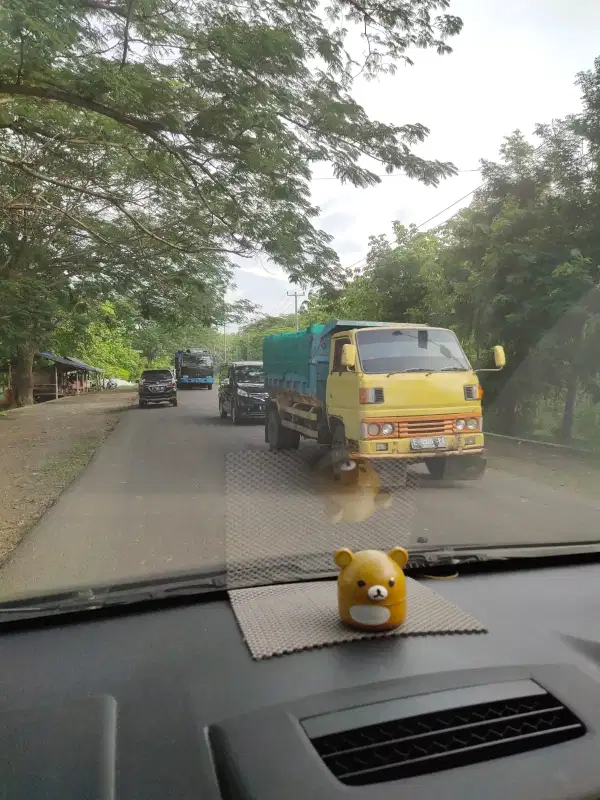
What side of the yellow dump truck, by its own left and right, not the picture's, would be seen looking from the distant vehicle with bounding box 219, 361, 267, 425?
back

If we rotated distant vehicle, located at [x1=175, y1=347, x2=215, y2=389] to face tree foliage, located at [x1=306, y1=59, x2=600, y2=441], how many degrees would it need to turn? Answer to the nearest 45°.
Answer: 0° — it already faces it

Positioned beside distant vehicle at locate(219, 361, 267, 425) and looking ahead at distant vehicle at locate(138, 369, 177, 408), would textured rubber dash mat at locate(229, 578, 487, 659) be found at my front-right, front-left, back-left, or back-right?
back-left

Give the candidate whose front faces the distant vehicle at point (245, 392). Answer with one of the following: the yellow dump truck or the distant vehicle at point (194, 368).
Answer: the distant vehicle at point (194, 368)

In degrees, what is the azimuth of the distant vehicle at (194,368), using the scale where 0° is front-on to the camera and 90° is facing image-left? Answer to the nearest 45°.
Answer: approximately 0°

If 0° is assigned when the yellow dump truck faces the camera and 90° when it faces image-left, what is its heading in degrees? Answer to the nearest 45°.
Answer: approximately 315°
